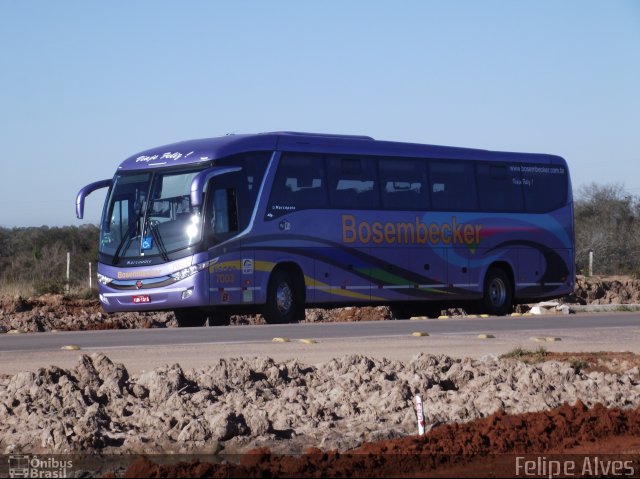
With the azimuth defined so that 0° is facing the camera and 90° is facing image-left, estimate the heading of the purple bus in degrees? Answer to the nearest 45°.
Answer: approximately 45°
